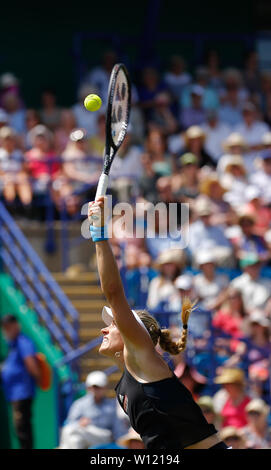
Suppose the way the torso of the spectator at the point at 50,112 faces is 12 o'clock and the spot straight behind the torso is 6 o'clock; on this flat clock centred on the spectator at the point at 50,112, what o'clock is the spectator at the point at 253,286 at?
the spectator at the point at 253,286 is roughly at 11 o'clock from the spectator at the point at 50,112.

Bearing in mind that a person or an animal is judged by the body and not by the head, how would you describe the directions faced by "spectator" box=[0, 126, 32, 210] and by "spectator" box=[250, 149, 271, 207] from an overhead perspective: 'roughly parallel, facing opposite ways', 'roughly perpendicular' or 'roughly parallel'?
roughly parallel

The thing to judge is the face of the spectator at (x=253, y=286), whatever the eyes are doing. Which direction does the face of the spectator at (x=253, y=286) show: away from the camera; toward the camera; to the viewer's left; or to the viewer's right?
toward the camera

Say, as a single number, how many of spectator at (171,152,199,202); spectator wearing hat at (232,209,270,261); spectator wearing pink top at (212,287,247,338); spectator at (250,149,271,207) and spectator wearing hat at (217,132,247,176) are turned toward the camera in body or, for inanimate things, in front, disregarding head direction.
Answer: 5

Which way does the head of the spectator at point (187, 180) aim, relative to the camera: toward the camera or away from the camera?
toward the camera

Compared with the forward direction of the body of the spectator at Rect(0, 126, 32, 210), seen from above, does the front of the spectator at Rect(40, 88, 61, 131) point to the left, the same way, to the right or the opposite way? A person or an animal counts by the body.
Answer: the same way

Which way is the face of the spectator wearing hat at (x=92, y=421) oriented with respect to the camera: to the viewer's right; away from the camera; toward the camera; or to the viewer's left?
toward the camera

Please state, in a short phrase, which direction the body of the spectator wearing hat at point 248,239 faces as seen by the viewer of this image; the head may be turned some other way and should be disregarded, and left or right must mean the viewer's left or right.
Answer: facing the viewer

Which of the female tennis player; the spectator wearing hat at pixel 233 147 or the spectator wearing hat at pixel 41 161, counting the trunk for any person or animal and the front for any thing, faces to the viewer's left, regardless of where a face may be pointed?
the female tennis player

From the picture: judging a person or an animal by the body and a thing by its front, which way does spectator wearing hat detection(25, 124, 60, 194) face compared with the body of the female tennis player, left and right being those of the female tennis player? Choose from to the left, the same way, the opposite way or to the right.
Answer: to the left

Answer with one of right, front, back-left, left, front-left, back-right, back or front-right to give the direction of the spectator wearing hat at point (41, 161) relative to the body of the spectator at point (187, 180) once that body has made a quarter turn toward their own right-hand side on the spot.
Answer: front

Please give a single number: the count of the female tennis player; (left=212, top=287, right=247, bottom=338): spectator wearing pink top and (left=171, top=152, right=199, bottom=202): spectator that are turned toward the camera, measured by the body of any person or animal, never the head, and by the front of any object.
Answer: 2

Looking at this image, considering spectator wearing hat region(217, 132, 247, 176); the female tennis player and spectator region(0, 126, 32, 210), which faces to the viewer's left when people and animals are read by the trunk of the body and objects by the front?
the female tennis player

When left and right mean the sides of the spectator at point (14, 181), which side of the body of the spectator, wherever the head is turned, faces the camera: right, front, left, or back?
front

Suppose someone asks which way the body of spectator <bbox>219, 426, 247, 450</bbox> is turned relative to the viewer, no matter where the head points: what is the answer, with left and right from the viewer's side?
facing the viewer and to the left of the viewer

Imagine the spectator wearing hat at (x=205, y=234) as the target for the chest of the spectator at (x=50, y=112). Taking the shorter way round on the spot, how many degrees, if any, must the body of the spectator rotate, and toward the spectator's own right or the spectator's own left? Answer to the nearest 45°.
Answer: approximately 45° to the spectator's own left

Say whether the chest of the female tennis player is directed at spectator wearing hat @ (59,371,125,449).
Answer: no

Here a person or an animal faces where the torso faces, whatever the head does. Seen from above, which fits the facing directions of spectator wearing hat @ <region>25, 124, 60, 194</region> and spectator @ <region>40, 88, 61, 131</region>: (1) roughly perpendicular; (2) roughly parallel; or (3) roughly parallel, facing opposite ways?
roughly parallel

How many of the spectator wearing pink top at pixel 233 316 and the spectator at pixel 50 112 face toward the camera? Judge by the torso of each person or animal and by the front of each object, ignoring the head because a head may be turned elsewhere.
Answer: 2
